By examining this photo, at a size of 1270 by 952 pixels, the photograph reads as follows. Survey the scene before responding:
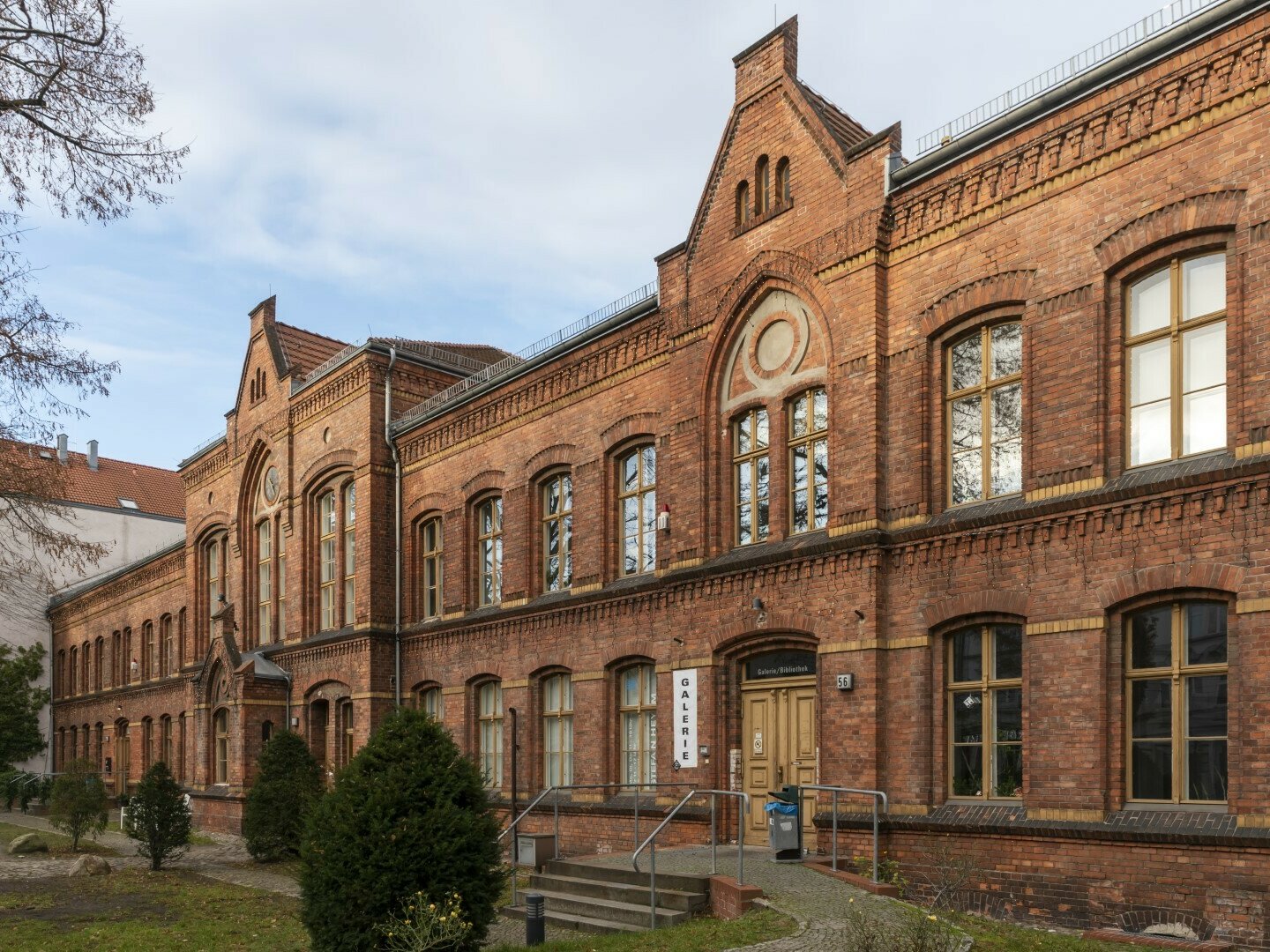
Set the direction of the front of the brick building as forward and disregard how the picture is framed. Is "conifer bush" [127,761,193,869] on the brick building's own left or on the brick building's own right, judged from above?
on the brick building's own right

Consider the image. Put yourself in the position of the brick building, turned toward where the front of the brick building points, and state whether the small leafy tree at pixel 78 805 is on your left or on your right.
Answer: on your right

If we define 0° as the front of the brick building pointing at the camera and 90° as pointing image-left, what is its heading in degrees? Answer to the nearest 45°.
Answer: approximately 45°

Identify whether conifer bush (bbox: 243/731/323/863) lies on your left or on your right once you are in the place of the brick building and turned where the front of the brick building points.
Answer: on your right
